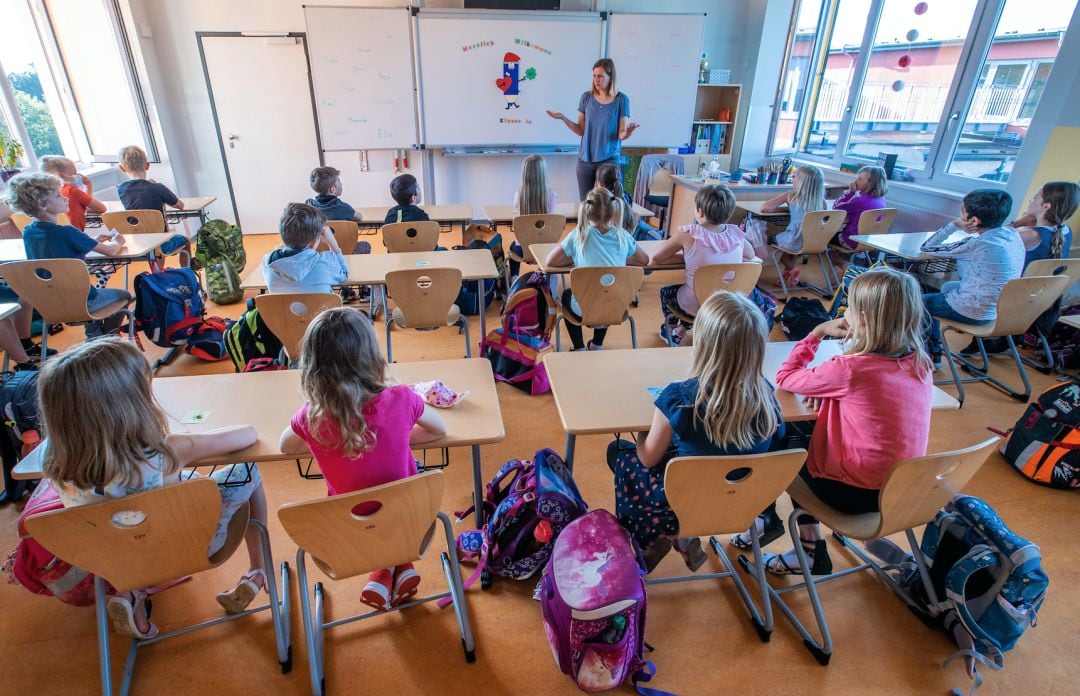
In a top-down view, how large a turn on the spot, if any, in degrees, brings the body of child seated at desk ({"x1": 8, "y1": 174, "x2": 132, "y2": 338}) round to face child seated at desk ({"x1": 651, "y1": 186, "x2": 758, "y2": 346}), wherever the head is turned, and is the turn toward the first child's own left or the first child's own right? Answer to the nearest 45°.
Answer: approximately 90° to the first child's own right

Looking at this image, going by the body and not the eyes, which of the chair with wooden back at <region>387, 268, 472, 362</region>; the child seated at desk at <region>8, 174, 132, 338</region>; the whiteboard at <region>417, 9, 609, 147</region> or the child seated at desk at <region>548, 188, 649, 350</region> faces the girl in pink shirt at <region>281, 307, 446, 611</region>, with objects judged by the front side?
the whiteboard

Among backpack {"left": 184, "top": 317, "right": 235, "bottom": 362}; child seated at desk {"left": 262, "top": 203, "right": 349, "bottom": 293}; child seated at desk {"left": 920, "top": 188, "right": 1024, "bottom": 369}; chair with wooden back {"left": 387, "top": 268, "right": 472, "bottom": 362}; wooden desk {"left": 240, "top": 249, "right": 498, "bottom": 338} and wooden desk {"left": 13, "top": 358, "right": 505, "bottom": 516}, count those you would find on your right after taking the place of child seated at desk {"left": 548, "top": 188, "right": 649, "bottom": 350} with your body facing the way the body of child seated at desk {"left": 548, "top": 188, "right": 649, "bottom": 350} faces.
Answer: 1

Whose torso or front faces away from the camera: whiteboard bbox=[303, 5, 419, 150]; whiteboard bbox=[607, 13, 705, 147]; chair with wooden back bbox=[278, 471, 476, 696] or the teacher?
the chair with wooden back

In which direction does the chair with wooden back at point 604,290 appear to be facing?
away from the camera

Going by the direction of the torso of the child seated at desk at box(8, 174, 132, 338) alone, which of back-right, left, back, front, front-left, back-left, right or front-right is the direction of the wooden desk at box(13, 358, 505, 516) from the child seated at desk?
back-right

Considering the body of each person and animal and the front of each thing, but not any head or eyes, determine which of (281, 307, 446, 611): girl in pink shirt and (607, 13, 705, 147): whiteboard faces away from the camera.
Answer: the girl in pink shirt

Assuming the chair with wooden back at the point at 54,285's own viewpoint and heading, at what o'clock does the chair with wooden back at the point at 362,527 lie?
the chair with wooden back at the point at 362,527 is roughly at 4 o'clock from the chair with wooden back at the point at 54,285.

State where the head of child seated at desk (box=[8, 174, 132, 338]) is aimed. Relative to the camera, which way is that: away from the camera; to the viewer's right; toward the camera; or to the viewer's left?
to the viewer's right

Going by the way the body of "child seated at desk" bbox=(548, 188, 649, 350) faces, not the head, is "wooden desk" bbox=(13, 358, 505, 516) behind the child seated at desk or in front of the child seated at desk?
behind

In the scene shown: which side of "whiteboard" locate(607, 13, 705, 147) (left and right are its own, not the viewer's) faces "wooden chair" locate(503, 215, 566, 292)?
front

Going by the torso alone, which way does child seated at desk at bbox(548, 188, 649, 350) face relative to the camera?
away from the camera

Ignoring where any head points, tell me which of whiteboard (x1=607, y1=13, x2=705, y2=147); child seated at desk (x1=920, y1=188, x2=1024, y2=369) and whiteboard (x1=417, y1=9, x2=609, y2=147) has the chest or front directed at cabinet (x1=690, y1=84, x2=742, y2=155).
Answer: the child seated at desk

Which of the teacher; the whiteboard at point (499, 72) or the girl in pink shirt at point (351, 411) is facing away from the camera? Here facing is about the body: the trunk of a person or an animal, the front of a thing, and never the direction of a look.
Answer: the girl in pink shirt

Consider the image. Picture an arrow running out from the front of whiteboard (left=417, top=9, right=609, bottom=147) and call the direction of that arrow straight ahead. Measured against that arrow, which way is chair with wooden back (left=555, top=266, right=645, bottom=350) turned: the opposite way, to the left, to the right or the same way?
the opposite way

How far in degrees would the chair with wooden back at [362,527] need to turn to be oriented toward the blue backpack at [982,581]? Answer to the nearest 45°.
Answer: approximately 90° to its right

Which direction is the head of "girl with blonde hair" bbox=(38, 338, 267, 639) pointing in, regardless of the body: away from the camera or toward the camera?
away from the camera

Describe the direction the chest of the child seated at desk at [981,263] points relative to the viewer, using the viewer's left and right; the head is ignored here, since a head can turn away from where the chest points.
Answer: facing away from the viewer and to the left of the viewer

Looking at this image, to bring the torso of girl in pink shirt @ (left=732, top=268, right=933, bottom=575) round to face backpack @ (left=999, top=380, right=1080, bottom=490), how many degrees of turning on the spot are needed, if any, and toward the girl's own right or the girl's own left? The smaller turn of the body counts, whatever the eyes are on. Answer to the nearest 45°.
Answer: approximately 90° to the girl's own right

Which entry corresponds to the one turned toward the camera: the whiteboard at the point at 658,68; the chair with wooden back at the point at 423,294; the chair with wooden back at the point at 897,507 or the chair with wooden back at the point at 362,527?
the whiteboard

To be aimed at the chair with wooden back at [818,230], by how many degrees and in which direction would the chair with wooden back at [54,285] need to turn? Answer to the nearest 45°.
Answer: approximately 90° to its right
